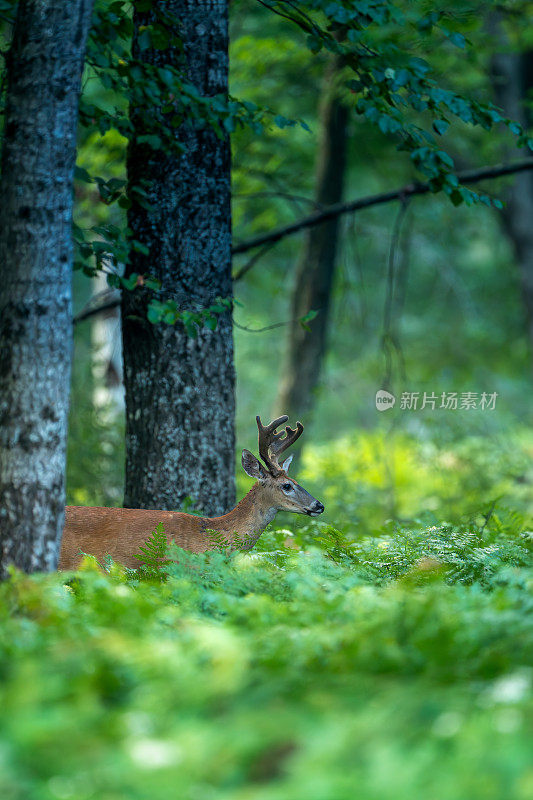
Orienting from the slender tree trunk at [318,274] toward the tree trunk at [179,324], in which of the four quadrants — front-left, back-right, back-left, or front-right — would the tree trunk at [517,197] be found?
back-left

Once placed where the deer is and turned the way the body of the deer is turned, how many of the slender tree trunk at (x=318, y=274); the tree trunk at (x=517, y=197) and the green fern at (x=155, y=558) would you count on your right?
1

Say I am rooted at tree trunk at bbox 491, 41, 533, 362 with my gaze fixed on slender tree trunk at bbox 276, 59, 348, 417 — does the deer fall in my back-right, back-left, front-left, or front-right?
front-left

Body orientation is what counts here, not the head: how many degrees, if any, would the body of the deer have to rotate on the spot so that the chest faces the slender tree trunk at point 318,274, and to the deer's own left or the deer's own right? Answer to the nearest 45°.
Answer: approximately 90° to the deer's own left

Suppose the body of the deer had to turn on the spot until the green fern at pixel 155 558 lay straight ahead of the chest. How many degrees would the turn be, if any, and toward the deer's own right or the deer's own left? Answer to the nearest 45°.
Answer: approximately 90° to the deer's own right

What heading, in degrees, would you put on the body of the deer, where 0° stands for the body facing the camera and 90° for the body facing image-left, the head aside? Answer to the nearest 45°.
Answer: approximately 270°

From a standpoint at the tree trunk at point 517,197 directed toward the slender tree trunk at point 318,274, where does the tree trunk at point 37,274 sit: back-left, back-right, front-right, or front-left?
front-left

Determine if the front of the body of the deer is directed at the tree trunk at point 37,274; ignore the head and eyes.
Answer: no

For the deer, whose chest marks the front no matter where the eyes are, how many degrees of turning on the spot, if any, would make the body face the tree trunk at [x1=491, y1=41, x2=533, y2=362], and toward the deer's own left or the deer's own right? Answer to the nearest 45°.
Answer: approximately 45° to the deer's own left
